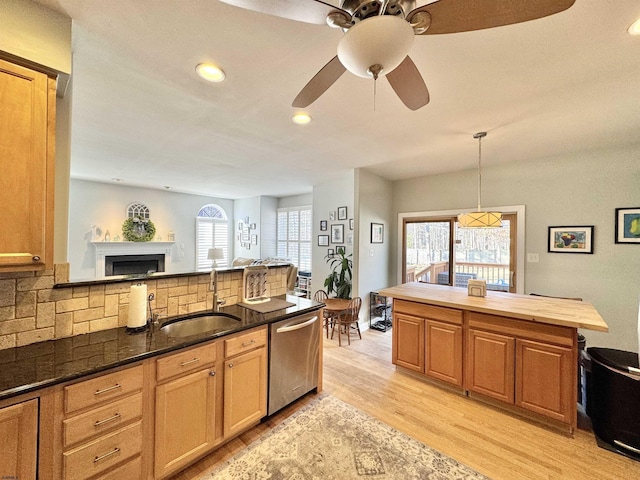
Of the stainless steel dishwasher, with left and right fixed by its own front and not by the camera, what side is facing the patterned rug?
front

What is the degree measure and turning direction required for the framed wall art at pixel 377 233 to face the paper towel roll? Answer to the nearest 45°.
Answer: approximately 90° to its right

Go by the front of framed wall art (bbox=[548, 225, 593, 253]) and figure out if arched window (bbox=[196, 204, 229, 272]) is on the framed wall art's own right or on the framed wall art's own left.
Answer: on the framed wall art's own right

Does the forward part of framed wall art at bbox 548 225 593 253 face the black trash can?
yes

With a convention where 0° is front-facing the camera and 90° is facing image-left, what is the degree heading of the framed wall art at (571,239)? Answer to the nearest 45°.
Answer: approximately 0°

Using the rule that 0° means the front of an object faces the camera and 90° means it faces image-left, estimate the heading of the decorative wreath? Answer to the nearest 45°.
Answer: approximately 0°

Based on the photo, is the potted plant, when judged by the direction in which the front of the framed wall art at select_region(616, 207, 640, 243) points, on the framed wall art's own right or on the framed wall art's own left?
on the framed wall art's own right

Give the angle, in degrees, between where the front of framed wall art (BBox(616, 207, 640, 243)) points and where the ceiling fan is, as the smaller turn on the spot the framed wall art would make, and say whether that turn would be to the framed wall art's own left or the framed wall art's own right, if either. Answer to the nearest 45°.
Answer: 0° — it already faces it

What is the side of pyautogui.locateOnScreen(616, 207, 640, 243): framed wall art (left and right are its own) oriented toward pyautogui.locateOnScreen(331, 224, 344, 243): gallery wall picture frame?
right

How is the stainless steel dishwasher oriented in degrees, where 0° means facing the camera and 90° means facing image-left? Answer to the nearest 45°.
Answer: approximately 315°

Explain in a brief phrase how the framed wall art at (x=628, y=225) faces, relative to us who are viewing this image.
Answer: facing the viewer

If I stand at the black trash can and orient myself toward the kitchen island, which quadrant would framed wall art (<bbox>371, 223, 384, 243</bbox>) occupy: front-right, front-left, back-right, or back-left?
front-right

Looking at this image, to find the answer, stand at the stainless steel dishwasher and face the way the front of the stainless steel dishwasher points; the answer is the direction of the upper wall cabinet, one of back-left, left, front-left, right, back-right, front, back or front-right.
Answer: right
